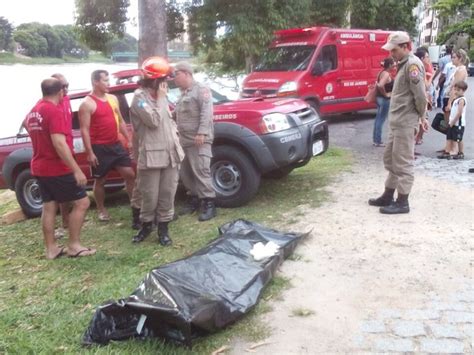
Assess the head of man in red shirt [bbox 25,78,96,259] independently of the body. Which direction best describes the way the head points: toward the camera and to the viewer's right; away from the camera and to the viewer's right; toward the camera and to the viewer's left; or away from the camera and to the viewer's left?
away from the camera and to the viewer's right

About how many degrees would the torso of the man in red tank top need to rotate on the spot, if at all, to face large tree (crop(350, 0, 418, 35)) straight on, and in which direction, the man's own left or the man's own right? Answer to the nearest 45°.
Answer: approximately 90° to the man's own left

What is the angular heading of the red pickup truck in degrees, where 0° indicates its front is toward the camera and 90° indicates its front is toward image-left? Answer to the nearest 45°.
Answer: approximately 315°

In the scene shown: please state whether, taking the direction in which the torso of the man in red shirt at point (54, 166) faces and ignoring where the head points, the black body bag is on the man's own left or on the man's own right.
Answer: on the man's own right

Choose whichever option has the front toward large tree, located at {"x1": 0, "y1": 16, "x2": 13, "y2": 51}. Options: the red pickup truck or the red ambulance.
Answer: the red ambulance

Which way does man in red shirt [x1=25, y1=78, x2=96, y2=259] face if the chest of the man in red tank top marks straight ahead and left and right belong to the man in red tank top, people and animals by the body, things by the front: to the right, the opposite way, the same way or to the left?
to the left

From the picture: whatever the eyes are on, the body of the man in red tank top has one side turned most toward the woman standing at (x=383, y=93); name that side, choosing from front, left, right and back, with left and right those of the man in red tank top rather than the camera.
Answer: left

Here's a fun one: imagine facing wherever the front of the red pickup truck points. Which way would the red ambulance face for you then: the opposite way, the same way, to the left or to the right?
to the right

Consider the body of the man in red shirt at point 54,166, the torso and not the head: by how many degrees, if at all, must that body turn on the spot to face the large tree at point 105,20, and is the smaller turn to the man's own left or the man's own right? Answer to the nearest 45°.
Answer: approximately 45° to the man's own left

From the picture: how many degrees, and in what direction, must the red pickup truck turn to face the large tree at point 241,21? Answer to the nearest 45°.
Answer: approximately 135° to its left

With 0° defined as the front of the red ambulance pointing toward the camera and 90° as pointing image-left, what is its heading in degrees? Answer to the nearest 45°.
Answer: approximately 45°

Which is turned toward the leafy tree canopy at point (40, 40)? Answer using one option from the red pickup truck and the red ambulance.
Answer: the red ambulance

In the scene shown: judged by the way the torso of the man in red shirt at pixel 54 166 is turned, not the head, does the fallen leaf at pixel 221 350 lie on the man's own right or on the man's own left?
on the man's own right

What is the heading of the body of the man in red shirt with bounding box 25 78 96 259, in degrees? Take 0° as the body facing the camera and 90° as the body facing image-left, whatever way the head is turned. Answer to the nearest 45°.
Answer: approximately 225°
